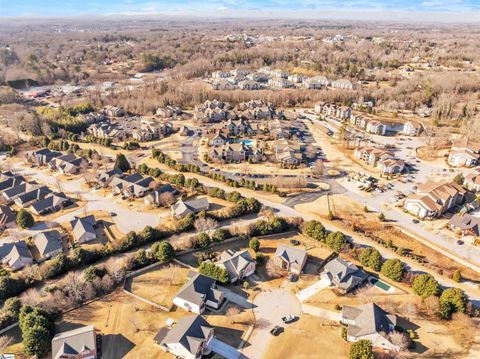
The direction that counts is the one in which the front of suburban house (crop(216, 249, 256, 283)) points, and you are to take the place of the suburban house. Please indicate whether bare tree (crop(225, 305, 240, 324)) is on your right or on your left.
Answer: on your right

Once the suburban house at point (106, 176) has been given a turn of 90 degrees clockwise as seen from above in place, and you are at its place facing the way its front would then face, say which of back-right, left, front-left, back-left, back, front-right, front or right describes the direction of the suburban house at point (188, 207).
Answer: back

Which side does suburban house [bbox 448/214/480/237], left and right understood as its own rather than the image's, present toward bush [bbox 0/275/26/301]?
front

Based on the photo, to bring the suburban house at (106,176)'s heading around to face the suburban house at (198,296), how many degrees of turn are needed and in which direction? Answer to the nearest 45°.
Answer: approximately 45° to its left

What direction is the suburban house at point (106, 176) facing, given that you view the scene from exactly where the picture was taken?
facing the viewer and to the left of the viewer

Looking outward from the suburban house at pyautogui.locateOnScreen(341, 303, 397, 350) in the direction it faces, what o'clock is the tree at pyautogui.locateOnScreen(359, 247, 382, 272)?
The tree is roughly at 3 o'clock from the suburban house.

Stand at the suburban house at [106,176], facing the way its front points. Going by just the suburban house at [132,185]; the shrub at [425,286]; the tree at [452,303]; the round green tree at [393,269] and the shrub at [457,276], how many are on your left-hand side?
5

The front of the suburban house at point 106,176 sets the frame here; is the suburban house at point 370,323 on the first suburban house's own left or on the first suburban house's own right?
on the first suburban house's own left

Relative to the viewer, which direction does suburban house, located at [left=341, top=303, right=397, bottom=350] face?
to the viewer's left

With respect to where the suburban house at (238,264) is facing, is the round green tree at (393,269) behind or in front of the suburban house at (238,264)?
in front

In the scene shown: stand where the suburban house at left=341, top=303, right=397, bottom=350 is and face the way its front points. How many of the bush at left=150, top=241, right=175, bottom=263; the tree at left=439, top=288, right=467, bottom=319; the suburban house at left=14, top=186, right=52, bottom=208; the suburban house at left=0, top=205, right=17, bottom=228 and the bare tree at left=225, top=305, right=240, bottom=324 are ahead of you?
4

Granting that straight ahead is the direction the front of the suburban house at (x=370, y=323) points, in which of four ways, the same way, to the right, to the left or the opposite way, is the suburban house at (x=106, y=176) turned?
to the left

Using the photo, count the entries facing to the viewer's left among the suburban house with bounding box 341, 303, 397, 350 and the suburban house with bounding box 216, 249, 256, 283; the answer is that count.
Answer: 1

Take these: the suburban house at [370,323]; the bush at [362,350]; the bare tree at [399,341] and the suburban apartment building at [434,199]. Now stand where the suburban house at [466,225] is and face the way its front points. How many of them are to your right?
1
